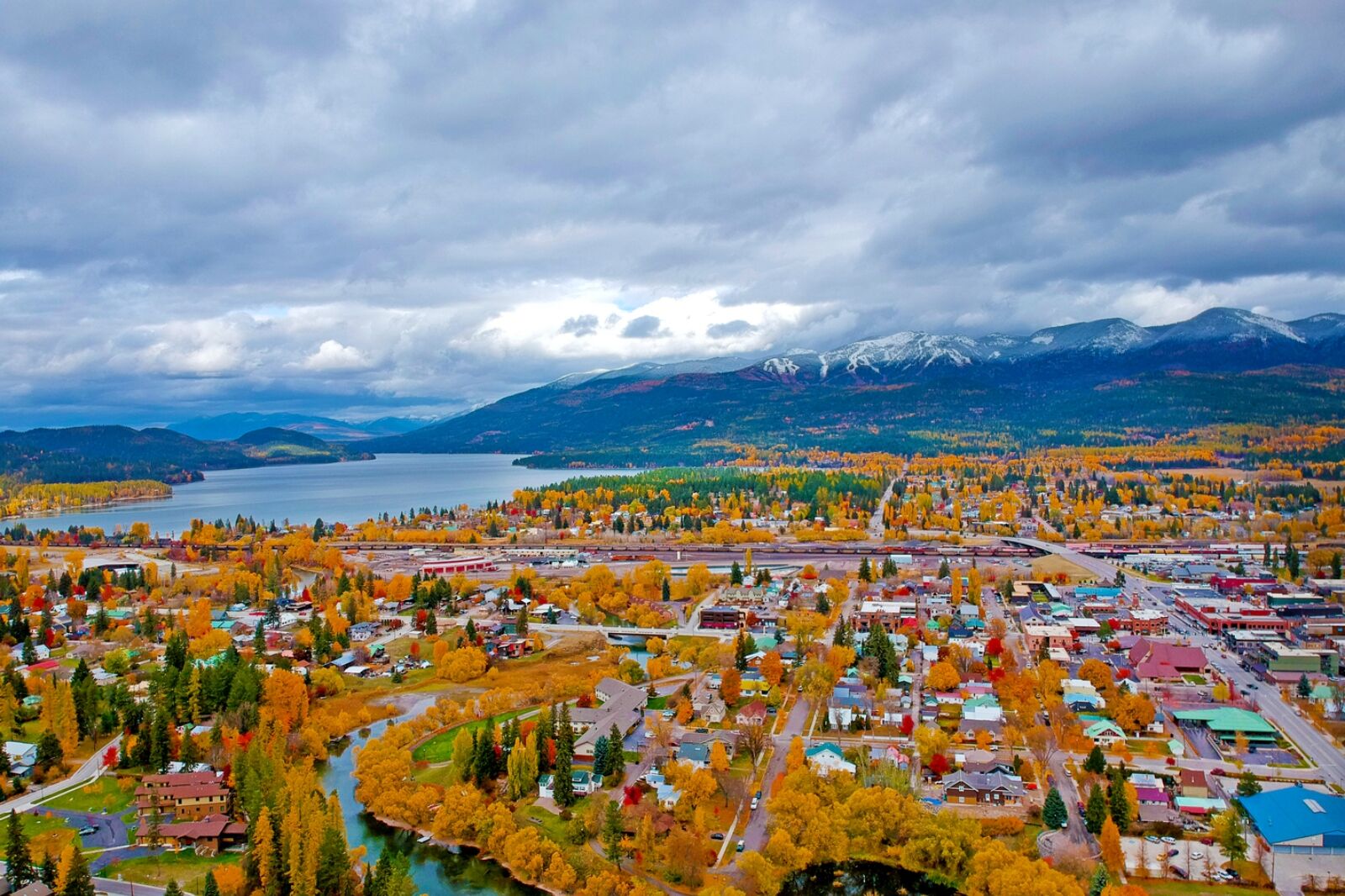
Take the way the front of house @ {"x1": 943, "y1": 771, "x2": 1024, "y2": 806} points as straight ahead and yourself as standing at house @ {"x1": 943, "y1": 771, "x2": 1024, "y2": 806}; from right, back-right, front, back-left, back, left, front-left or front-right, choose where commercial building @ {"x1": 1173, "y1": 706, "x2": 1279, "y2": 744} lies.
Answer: back-left

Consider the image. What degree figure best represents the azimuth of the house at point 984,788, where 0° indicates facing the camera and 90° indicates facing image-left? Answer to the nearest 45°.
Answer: approximately 0°

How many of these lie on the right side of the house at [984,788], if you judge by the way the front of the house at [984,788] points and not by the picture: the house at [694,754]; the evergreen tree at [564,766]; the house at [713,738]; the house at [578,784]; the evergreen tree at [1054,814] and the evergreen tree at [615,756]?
5

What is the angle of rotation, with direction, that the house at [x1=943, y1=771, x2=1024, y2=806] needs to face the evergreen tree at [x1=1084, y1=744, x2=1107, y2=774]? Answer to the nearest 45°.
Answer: approximately 135° to its left

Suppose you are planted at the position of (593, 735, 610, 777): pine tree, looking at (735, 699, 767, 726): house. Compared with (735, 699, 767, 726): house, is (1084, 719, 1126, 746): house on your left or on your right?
right

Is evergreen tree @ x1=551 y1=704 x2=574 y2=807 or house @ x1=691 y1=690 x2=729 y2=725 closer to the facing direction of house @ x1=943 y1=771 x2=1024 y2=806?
the evergreen tree

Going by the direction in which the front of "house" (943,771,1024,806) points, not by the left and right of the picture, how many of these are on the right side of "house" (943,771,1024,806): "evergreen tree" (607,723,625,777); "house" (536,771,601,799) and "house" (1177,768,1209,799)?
2

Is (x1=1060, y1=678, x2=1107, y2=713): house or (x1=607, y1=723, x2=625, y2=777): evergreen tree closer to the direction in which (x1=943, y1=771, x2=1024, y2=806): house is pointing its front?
the evergreen tree

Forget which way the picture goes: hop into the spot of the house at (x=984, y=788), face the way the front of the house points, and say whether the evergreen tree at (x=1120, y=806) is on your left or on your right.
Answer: on your left

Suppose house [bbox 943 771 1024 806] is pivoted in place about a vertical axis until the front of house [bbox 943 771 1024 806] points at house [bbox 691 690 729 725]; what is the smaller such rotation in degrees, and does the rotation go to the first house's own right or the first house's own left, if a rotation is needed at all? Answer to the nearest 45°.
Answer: approximately 135° to the first house's own right

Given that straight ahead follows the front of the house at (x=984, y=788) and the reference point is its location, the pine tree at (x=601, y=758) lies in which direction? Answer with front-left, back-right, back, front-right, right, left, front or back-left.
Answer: right

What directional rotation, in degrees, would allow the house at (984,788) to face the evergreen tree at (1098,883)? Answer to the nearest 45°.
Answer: approximately 45° to its left

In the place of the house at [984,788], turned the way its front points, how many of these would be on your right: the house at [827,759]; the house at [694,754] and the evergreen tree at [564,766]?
3

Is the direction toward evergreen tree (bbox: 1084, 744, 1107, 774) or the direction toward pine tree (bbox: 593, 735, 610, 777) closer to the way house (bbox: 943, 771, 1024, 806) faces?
the pine tree

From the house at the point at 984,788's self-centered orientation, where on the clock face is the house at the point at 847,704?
the house at the point at 847,704 is roughly at 5 o'clock from the house at the point at 984,788.
